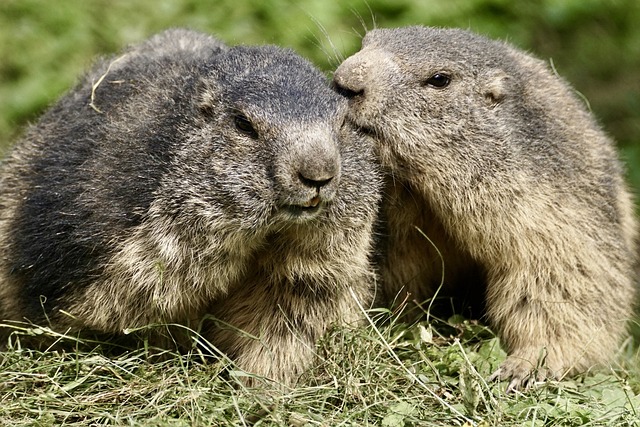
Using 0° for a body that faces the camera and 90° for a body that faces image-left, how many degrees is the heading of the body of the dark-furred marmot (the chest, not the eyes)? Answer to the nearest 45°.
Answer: approximately 315°

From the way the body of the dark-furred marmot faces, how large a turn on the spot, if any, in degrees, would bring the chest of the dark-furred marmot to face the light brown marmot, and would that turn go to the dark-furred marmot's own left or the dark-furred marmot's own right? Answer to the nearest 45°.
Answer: approximately 45° to the dark-furred marmot's own left

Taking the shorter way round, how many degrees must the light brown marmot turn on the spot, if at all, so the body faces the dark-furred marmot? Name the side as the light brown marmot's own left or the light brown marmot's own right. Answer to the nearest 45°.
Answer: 0° — it already faces it

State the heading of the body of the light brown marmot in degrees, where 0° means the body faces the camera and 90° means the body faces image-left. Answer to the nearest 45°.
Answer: approximately 45°
